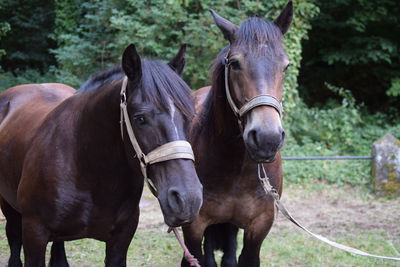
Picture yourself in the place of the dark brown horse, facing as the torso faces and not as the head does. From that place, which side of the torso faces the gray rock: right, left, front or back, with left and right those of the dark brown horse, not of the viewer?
left

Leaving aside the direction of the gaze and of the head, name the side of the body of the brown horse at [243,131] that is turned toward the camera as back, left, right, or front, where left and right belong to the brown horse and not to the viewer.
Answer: front

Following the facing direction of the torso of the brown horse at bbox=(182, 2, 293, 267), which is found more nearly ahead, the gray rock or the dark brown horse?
the dark brown horse

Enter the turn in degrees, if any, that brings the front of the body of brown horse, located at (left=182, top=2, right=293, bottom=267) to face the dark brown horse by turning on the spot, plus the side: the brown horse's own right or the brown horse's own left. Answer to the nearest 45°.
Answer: approximately 45° to the brown horse's own right

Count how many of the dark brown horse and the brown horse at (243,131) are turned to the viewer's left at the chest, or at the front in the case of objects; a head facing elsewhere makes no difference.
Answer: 0

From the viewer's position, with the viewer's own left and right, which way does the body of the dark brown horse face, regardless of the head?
facing the viewer and to the right of the viewer

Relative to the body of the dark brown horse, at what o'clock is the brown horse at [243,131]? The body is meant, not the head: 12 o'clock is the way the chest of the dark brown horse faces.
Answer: The brown horse is roughly at 10 o'clock from the dark brown horse.

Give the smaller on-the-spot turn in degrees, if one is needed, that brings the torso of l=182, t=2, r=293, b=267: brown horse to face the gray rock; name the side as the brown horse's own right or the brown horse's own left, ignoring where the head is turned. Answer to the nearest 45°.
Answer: approximately 135° to the brown horse's own left
